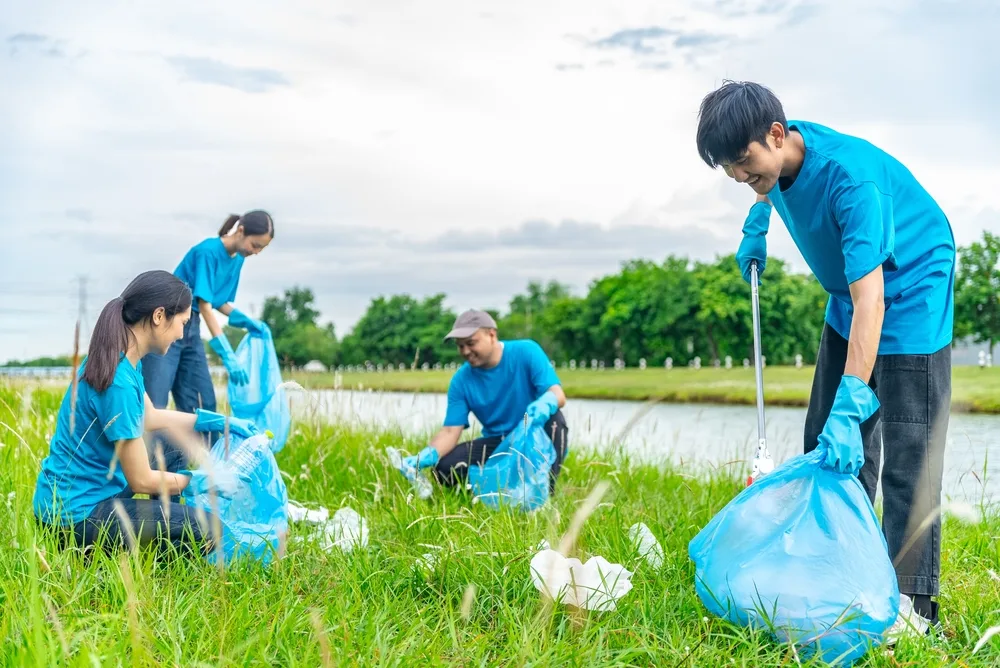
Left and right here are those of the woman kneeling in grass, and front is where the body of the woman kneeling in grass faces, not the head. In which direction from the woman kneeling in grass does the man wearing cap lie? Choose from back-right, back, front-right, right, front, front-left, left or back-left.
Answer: front-left

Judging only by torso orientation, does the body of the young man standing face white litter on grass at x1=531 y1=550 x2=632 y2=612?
yes

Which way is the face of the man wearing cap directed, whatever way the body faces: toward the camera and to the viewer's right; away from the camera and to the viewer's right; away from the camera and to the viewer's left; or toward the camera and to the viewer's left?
toward the camera and to the viewer's left

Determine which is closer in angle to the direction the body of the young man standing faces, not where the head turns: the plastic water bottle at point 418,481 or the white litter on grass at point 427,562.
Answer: the white litter on grass

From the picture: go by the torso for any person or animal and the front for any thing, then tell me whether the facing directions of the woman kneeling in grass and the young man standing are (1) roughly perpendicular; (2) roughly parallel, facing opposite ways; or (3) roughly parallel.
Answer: roughly parallel, facing opposite ways

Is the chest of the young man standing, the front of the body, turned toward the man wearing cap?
no

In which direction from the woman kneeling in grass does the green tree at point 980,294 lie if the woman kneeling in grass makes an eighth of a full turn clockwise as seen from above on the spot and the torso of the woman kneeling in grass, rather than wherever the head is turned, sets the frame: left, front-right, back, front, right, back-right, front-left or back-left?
left

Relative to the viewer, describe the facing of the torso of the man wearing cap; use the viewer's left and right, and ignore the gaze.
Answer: facing the viewer and to the left of the viewer

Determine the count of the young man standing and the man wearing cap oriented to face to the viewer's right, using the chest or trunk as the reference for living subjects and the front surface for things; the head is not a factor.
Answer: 0

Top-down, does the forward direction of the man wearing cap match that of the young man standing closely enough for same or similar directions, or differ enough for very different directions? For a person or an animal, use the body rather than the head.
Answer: same or similar directions

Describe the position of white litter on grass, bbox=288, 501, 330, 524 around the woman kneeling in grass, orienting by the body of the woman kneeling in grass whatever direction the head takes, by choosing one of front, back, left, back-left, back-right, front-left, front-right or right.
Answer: front-left

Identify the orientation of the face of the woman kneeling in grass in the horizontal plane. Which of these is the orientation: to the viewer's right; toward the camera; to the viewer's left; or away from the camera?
to the viewer's right

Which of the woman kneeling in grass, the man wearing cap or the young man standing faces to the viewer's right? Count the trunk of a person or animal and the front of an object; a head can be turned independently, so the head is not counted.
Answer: the woman kneeling in grass

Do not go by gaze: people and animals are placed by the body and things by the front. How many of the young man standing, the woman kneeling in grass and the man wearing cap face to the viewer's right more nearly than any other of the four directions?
1

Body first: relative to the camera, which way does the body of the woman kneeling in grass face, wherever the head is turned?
to the viewer's right
